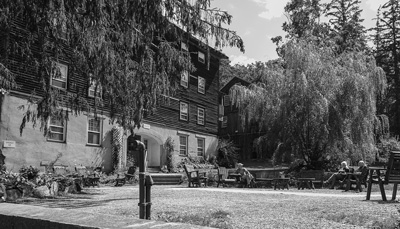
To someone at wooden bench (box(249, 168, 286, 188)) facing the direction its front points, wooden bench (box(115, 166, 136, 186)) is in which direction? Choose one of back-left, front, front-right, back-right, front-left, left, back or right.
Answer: right

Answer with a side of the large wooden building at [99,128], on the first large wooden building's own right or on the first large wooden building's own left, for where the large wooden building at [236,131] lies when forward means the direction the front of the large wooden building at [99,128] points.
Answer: on the first large wooden building's own left

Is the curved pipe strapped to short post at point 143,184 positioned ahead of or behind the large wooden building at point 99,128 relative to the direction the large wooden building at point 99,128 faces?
ahead

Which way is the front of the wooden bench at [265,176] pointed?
toward the camera

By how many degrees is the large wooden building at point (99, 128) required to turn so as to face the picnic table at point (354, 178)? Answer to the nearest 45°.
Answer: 0° — it already faces it

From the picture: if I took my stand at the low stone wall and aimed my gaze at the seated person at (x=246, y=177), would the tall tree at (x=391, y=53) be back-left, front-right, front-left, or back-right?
front-right

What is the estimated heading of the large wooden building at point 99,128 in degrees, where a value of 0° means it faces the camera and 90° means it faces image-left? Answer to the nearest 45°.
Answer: approximately 315°

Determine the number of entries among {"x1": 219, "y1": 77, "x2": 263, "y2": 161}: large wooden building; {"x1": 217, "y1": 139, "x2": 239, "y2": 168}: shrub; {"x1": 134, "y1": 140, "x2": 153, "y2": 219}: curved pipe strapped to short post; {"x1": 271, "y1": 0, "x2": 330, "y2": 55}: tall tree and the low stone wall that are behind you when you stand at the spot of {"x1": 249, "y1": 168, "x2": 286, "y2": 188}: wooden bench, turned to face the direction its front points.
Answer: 3

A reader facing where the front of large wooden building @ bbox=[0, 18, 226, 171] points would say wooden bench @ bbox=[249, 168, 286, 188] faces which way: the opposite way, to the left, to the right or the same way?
to the right

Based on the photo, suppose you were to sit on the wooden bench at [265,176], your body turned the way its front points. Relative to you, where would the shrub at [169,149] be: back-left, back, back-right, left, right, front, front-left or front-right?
back-right

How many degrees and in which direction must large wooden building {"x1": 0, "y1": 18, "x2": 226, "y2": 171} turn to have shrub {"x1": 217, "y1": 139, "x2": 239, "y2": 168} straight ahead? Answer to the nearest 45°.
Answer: approximately 90° to its left
